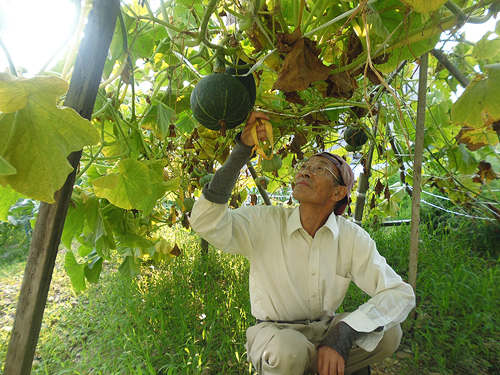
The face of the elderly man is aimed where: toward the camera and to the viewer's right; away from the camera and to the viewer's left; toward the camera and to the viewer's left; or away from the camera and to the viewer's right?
toward the camera and to the viewer's left

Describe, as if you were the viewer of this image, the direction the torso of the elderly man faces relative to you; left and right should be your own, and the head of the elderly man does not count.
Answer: facing the viewer

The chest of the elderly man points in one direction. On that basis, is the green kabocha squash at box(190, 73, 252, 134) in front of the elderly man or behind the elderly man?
in front
